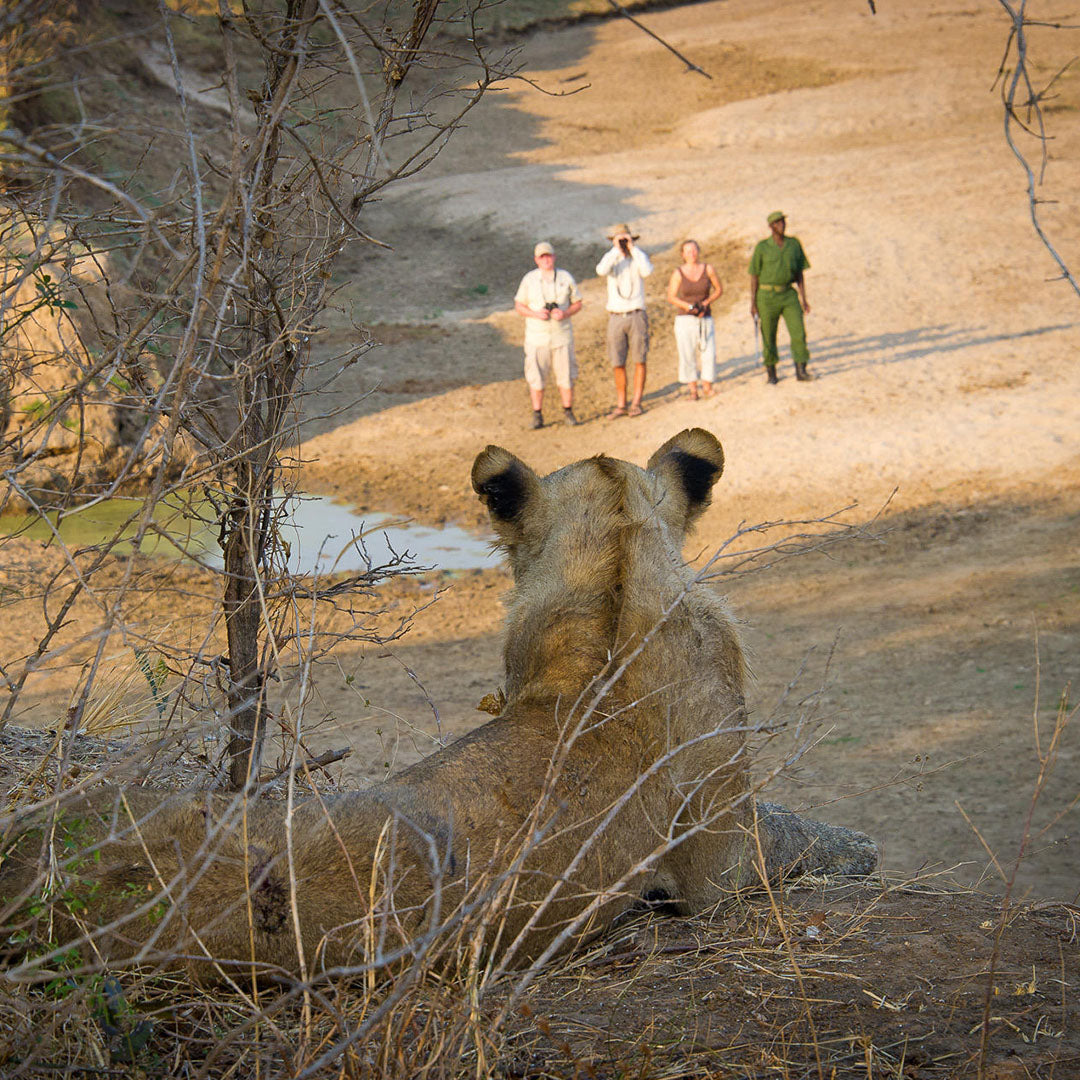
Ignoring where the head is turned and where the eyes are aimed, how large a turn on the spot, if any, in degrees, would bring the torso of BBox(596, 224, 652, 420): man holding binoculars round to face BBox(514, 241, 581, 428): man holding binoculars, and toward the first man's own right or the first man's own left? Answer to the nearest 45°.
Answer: approximately 90° to the first man's own right

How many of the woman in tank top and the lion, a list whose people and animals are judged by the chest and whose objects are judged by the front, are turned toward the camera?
1

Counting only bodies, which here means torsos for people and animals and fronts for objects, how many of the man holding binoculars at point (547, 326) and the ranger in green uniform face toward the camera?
2

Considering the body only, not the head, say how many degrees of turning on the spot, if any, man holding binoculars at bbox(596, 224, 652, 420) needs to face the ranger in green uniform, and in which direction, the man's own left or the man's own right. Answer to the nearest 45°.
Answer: approximately 90° to the man's own left
